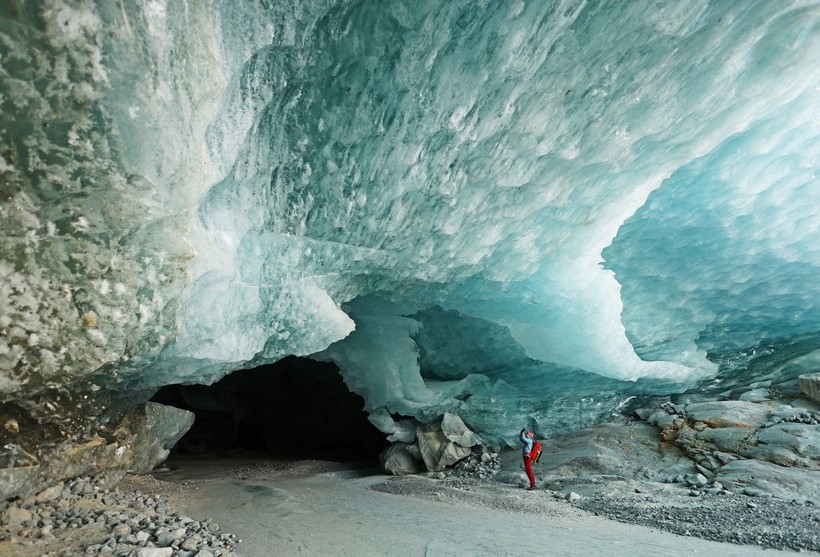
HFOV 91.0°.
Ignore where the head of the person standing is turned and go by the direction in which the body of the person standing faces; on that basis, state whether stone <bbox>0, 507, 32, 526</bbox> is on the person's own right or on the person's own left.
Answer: on the person's own left

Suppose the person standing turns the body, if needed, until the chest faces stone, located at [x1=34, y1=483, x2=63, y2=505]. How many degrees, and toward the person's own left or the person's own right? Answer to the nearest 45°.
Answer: approximately 45° to the person's own left

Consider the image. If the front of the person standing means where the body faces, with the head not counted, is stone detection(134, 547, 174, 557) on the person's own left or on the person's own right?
on the person's own left

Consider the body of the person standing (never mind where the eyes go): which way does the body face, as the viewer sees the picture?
to the viewer's left

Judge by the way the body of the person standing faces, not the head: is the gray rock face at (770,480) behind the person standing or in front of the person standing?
behind

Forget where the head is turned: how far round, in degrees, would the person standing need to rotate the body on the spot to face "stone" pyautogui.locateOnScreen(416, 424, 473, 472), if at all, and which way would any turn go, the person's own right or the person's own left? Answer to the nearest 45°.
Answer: approximately 45° to the person's own right

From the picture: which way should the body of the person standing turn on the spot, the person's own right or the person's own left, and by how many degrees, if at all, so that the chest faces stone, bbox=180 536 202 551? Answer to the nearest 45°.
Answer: approximately 45° to the person's own left

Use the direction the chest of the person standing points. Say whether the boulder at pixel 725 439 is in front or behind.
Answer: behind

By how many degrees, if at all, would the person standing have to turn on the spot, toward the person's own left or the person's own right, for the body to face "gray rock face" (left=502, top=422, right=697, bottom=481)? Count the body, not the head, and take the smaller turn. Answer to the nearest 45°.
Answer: approximately 135° to the person's own right
